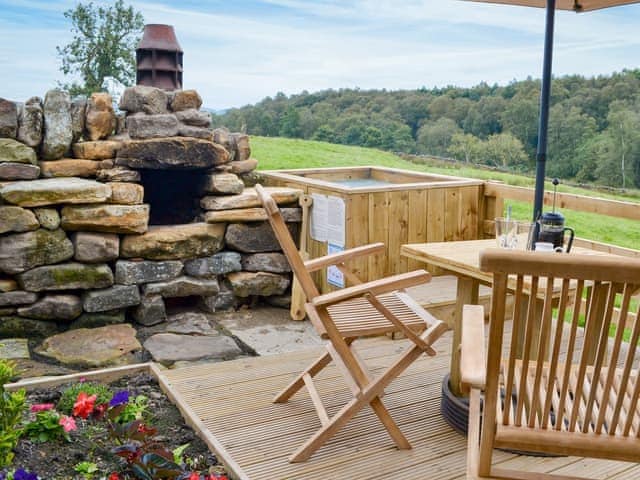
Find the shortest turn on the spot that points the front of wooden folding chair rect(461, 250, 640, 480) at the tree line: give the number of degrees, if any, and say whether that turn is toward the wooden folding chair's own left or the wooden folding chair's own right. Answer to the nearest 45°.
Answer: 0° — it already faces it

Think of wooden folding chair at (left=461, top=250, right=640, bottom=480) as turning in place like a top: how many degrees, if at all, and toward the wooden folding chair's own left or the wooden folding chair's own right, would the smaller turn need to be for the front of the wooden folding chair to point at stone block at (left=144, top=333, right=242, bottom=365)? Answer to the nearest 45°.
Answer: approximately 45° to the wooden folding chair's own left

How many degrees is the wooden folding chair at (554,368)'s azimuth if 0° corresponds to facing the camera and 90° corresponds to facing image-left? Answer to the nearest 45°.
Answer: approximately 180°

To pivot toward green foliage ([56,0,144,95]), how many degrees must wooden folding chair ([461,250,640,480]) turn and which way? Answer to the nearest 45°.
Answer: approximately 45° to its left

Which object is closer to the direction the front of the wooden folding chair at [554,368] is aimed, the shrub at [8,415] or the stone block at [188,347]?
the stone block

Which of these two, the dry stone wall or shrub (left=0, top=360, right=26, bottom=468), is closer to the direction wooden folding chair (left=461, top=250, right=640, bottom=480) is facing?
the dry stone wall

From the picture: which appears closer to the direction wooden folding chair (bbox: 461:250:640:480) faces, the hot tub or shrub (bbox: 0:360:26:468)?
the hot tub
